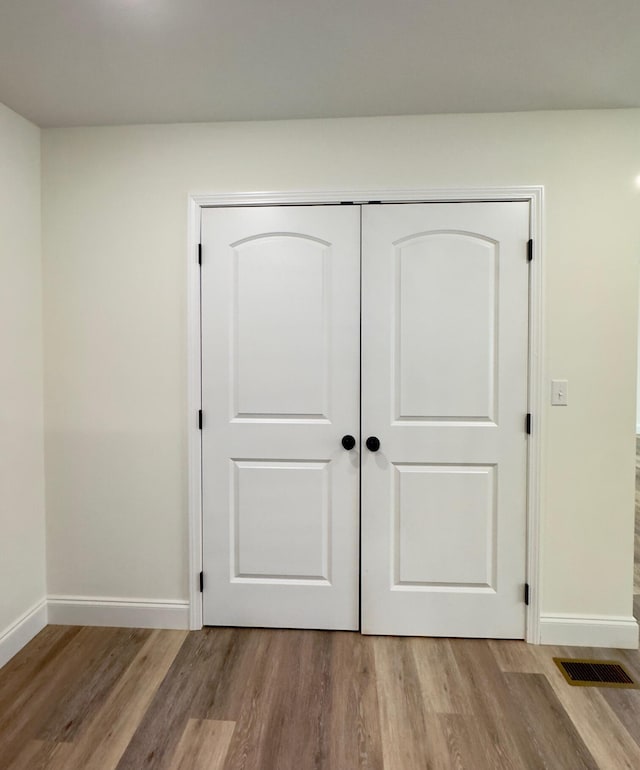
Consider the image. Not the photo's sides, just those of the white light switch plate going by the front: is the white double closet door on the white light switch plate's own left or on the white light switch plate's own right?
on the white light switch plate's own right

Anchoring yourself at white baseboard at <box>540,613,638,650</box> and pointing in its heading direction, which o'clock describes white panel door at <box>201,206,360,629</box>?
The white panel door is roughly at 2 o'clock from the white baseboard.

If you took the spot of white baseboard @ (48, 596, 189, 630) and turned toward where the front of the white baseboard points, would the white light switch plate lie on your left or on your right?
on your left

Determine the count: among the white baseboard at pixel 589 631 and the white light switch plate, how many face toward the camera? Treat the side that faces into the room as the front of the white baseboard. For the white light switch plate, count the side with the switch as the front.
2

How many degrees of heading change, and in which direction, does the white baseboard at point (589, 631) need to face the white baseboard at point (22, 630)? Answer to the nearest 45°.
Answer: approximately 45° to its right

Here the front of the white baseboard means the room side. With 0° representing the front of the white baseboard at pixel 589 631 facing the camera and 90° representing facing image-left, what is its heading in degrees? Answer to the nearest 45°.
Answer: approximately 0°

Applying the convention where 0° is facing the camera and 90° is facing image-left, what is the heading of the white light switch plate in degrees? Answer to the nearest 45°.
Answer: approximately 0°
